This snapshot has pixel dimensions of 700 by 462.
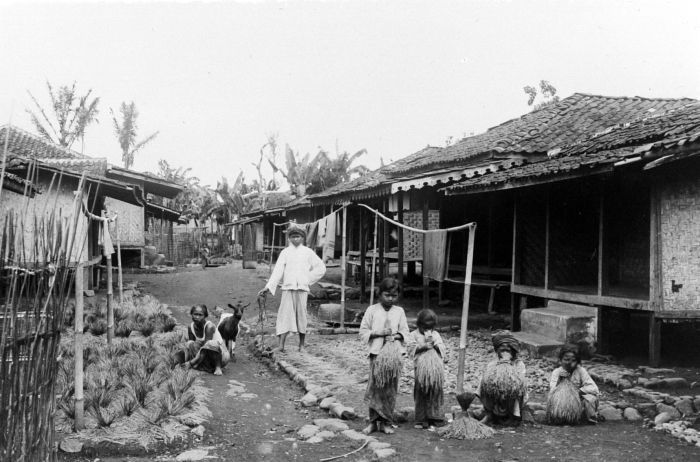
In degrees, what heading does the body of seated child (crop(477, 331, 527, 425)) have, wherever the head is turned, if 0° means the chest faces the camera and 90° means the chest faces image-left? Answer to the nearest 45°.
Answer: approximately 0°

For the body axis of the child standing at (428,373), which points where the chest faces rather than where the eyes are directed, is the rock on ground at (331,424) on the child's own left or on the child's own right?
on the child's own right

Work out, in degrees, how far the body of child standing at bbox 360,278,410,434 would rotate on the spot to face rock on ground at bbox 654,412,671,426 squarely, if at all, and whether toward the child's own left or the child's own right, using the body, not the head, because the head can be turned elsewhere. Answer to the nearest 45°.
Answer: approximately 90° to the child's own left

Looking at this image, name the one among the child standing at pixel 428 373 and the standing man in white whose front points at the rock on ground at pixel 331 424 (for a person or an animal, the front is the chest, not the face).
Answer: the standing man in white

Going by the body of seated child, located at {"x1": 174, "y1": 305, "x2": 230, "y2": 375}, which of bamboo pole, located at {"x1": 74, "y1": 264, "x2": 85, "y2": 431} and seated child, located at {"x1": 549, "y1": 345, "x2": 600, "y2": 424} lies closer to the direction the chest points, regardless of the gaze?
the bamboo pole

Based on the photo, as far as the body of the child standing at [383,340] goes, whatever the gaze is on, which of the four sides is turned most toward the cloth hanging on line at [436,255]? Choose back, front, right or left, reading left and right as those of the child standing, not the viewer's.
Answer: back

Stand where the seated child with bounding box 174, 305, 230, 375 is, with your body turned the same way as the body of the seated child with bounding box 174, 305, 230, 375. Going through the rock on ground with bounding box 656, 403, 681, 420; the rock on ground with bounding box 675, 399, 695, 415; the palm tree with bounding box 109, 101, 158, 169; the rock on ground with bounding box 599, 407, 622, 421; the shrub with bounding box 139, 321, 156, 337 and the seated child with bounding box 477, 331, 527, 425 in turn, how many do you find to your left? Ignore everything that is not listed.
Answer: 4
